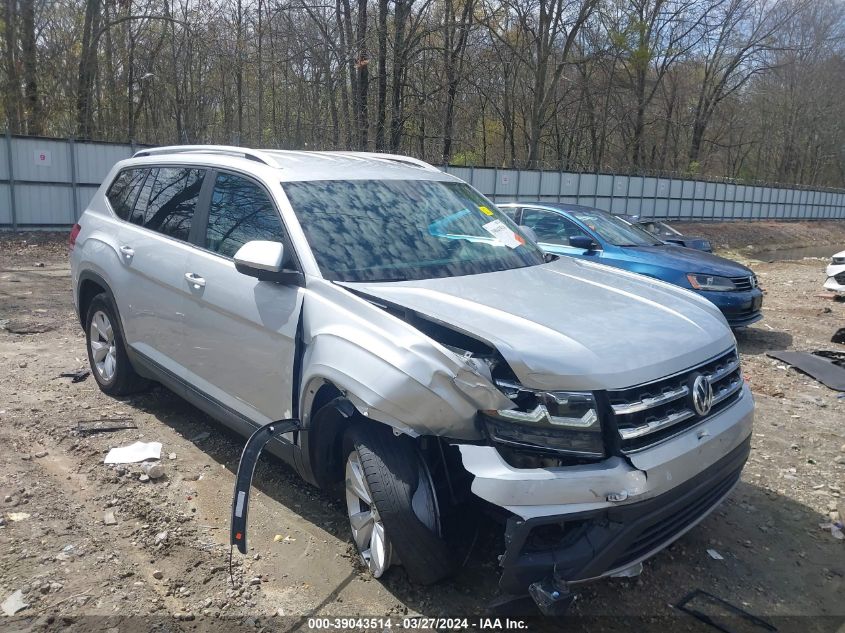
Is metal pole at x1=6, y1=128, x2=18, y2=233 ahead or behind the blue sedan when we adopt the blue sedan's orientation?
behind

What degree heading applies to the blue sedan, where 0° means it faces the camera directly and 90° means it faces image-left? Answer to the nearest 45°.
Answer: approximately 315°

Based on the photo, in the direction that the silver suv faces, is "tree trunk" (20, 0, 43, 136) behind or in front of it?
behind

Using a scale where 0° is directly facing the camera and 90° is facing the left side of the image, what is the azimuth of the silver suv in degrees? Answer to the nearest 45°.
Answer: approximately 315°

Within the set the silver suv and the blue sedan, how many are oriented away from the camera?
0

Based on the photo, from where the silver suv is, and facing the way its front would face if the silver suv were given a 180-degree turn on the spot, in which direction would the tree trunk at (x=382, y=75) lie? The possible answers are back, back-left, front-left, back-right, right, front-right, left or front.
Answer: front-right

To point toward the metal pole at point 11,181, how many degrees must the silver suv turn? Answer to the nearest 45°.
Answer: approximately 180°

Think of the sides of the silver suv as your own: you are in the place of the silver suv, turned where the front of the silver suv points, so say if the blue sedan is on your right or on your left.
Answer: on your left

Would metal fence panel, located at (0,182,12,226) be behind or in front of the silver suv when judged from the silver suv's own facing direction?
behind

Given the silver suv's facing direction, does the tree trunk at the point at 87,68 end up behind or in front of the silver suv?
behind
